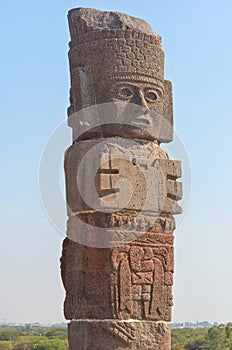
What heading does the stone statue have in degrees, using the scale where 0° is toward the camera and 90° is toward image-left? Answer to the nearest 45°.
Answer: approximately 315°
